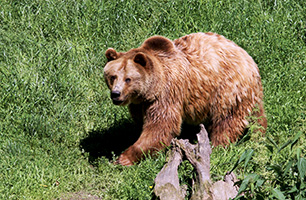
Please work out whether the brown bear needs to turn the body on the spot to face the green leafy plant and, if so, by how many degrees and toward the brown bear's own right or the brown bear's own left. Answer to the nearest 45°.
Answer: approximately 45° to the brown bear's own left

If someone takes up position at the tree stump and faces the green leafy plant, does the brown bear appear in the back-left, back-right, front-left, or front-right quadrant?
back-left

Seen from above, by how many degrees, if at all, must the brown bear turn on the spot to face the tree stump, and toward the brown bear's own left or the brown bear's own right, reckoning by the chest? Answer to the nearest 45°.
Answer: approximately 45° to the brown bear's own left

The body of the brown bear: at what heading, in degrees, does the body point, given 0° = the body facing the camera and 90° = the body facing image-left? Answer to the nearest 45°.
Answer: approximately 45°
